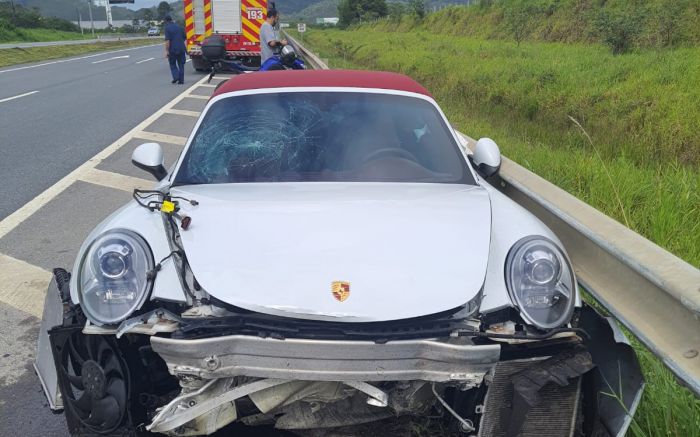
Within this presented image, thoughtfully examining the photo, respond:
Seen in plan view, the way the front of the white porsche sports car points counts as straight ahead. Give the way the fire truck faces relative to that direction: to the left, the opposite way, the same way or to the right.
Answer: the opposite way

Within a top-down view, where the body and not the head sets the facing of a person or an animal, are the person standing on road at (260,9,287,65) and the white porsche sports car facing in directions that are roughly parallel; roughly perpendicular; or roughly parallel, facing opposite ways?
roughly perpendicular

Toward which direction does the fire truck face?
away from the camera

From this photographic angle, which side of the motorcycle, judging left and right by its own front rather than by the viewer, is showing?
right

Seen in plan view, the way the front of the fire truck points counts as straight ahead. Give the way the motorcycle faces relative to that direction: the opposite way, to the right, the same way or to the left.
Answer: to the right

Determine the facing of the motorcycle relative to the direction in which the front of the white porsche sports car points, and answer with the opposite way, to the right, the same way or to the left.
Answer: to the left
